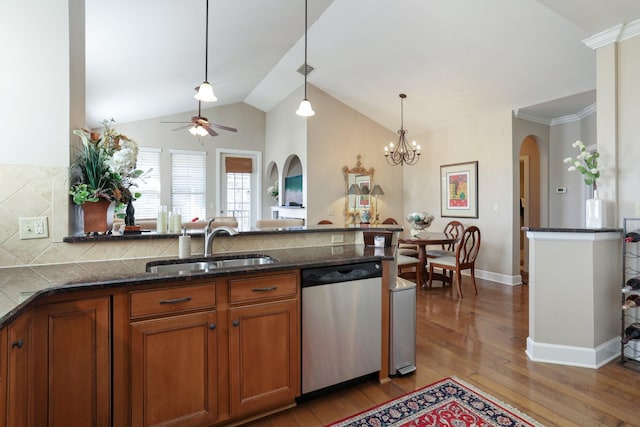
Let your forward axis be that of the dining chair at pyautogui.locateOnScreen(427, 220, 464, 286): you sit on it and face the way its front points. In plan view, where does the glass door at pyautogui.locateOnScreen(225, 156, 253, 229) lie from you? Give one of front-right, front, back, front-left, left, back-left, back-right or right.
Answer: front-right

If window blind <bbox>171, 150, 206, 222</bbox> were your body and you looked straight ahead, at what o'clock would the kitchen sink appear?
The kitchen sink is roughly at 12 o'clock from the window blind.

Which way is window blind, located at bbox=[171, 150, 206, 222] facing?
toward the camera

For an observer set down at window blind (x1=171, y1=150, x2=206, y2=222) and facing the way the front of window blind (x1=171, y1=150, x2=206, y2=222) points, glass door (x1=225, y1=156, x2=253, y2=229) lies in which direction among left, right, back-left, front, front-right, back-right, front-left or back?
left

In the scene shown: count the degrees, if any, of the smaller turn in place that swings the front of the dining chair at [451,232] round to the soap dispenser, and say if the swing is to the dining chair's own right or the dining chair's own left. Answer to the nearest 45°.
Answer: approximately 45° to the dining chair's own left

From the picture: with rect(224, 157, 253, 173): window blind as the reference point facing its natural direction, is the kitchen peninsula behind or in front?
in front

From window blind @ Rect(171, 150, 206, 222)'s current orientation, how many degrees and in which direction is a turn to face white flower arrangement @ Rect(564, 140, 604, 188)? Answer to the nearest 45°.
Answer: approximately 45° to its left

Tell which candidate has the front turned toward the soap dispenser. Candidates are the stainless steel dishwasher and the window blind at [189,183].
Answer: the window blind

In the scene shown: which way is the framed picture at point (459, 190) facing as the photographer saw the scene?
facing the viewer and to the left of the viewer

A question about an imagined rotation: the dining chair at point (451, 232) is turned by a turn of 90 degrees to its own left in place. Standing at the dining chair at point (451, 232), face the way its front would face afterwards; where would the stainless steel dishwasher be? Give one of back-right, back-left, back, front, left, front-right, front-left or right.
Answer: front-right

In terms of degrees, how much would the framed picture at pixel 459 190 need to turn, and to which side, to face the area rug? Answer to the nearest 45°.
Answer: approximately 45° to its left

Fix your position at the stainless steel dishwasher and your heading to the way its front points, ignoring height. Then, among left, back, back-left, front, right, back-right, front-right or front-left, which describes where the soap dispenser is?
back-right

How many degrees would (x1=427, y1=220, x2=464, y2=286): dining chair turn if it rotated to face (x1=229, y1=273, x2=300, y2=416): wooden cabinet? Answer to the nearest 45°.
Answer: approximately 45° to its left

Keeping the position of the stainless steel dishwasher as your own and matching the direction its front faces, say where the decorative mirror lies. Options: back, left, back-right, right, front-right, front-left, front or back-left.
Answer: back-left

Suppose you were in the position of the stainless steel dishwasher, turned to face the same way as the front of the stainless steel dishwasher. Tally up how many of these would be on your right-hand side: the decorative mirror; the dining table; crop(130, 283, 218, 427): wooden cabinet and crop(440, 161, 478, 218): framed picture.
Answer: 1

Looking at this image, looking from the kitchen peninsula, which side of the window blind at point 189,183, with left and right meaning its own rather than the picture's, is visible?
front

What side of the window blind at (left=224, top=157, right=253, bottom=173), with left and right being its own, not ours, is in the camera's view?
front

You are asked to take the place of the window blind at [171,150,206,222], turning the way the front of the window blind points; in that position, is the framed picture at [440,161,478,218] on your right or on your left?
on your left

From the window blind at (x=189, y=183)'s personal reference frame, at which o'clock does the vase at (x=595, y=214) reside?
The vase is roughly at 11 o'clock from the window blind.

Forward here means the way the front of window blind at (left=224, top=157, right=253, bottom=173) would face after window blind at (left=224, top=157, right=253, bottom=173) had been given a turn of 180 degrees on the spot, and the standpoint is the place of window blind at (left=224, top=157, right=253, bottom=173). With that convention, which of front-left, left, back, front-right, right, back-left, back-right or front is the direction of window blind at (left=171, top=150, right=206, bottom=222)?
left

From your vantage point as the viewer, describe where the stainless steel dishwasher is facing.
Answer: facing the viewer and to the right of the viewer
